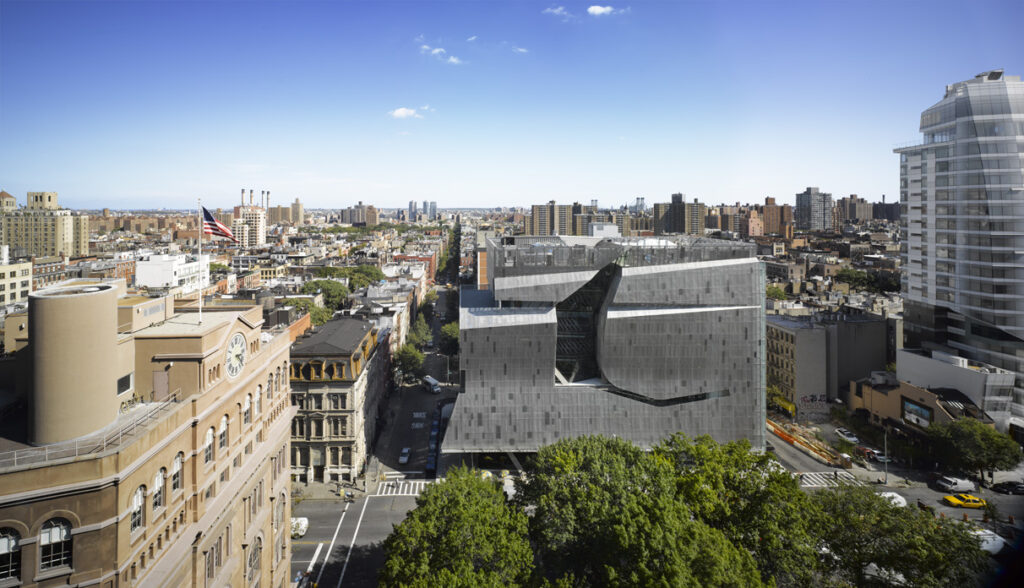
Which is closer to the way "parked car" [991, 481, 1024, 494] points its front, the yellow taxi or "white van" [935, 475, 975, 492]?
the white van

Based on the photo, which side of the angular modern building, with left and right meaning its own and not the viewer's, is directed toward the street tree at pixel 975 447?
left

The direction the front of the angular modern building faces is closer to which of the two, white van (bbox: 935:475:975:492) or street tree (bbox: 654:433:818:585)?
the street tree

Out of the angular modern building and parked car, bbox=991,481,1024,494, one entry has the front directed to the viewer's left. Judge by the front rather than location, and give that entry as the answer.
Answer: the parked car

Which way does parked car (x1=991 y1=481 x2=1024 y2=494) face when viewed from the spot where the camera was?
facing to the left of the viewer
